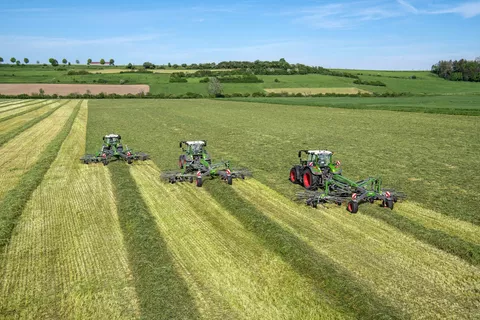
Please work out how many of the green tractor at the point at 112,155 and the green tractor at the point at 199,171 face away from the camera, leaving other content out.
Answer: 2

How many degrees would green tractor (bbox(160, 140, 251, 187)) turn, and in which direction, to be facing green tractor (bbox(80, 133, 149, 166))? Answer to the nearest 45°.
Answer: approximately 45° to its left

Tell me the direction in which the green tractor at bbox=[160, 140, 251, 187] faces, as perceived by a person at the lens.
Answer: facing away from the viewer

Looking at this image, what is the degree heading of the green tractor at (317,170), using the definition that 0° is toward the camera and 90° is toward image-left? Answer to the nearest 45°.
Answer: approximately 135°

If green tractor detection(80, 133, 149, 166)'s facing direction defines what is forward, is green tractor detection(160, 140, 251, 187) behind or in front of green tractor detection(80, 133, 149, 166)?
behind

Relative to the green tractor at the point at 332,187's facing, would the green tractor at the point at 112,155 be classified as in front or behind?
in front

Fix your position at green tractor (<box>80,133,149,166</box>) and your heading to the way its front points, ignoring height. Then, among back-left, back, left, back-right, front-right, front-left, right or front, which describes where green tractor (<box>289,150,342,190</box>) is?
back-right

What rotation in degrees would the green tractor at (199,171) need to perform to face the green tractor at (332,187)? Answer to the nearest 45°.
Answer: approximately 135° to its right

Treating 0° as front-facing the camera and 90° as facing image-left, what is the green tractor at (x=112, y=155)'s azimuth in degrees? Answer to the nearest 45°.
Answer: approximately 180°

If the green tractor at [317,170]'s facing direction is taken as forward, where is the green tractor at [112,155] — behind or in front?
in front
